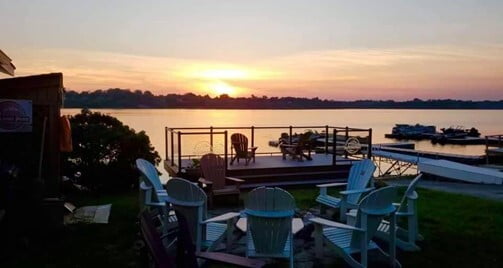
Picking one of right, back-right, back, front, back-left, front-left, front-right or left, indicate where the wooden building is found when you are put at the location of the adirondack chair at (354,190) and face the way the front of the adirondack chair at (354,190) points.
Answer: front-right

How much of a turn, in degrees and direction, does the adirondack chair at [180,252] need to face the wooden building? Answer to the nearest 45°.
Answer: approximately 135° to its left

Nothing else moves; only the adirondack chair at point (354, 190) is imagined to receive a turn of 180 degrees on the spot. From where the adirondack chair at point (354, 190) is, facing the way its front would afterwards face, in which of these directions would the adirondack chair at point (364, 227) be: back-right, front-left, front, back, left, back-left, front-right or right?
back-right

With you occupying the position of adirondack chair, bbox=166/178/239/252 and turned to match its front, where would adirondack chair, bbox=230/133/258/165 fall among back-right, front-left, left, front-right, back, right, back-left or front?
front-left

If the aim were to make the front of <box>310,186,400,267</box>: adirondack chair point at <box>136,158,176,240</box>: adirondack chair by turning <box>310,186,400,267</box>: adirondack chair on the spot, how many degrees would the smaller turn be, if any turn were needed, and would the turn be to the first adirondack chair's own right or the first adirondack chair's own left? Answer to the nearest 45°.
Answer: approximately 45° to the first adirondack chair's own left

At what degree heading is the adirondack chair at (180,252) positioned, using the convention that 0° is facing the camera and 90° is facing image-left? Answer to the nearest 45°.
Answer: approximately 270°

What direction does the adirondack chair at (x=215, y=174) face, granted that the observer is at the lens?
facing the viewer and to the right of the viewer

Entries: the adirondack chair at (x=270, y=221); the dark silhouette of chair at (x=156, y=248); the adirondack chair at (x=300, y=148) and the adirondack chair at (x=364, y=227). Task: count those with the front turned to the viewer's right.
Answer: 1

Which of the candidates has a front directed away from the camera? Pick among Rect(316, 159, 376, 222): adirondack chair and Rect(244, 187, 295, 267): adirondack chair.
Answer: Rect(244, 187, 295, 267): adirondack chair

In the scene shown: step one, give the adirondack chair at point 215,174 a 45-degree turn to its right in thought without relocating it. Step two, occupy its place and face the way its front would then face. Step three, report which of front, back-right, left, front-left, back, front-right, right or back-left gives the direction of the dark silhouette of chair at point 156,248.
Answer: front

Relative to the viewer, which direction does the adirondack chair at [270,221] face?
away from the camera

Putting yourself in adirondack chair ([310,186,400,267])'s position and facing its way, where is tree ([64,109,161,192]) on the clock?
The tree is roughly at 12 o'clock from the adirondack chair.

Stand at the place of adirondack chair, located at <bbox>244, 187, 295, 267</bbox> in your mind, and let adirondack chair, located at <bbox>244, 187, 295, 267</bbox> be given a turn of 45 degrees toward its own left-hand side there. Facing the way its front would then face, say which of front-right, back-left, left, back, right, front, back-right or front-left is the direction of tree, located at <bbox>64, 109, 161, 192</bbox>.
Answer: front

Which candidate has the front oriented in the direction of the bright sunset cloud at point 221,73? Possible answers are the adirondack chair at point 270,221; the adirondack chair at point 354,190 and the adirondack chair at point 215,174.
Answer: the adirondack chair at point 270,221

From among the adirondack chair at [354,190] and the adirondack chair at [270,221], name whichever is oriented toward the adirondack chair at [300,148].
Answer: the adirondack chair at [270,221]
